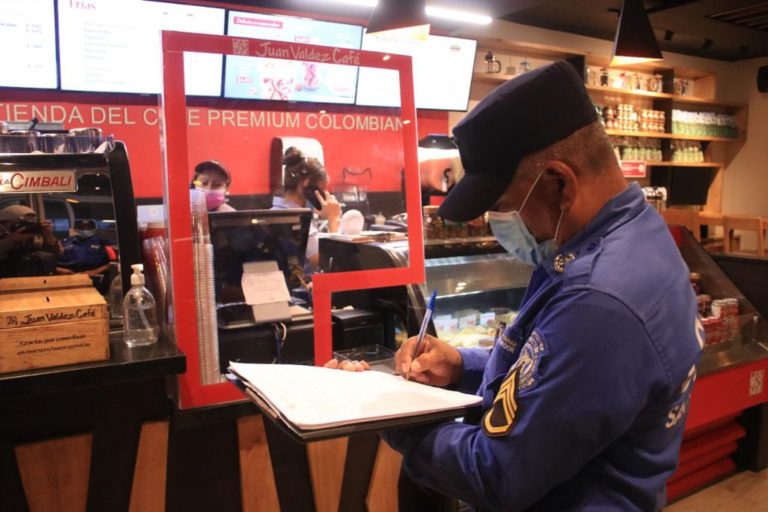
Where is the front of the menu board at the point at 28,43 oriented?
toward the camera

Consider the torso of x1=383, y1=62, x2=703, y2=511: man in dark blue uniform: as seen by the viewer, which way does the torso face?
to the viewer's left

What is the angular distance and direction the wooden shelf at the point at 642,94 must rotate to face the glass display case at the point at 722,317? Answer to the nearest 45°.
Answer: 0° — it already faces it

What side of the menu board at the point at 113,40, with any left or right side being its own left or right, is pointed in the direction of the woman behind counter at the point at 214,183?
front

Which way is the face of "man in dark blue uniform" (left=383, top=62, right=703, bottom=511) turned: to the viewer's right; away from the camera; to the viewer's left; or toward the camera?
to the viewer's left

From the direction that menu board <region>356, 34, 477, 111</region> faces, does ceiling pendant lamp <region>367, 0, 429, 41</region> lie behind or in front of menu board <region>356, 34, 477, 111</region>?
in front

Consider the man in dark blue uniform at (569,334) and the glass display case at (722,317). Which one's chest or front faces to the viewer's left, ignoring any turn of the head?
the man in dark blue uniform

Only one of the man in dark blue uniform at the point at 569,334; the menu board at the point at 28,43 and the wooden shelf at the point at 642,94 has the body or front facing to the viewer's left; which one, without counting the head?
the man in dark blue uniform

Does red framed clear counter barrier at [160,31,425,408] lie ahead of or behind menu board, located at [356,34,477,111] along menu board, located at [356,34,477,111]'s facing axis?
ahead

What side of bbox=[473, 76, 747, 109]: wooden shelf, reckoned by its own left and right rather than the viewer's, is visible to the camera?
front
